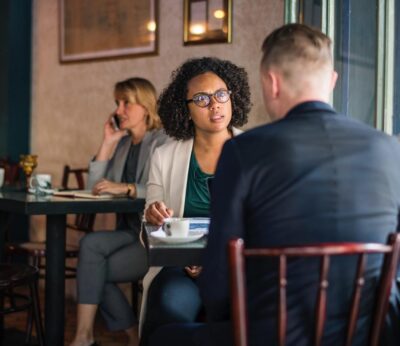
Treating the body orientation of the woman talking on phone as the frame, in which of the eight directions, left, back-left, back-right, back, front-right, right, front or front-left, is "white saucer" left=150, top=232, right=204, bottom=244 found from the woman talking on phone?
front-left

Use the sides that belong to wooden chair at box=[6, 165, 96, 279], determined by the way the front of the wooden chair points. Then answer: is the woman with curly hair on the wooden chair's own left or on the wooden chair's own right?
on the wooden chair's own left

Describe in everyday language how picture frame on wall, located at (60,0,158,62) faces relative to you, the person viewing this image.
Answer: facing the viewer and to the left of the viewer

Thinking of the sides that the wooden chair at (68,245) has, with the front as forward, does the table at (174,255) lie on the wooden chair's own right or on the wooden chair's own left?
on the wooden chair's own left

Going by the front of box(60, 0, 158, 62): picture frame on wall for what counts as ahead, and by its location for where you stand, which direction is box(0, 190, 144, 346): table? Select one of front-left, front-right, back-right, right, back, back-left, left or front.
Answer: front-left

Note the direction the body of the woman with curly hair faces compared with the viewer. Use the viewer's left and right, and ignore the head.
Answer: facing the viewer and to the right of the viewer

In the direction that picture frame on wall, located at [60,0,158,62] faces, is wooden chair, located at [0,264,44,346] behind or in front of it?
in front

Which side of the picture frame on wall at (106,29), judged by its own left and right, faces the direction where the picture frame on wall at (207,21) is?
left
